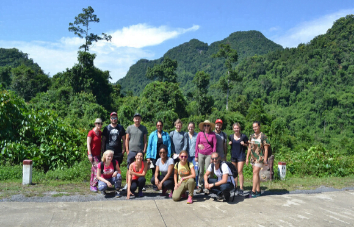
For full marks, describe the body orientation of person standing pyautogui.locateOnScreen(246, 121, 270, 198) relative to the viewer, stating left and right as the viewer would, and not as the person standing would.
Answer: facing the viewer and to the left of the viewer

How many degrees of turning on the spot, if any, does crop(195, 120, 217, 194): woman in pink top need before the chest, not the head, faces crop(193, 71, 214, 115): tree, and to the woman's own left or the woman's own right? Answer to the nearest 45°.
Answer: approximately 180°

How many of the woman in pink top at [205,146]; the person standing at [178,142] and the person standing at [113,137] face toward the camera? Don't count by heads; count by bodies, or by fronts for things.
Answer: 3

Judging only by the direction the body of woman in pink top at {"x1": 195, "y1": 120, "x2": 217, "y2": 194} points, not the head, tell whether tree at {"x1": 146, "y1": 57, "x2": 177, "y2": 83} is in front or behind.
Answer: behind

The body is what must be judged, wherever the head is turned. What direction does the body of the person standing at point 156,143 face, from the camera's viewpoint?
toward the camera

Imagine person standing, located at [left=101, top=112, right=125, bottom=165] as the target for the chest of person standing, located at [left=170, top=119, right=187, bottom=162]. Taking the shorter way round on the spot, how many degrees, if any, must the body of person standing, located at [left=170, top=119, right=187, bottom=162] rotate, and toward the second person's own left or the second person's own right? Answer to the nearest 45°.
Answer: approximately 90° to the second person's own right

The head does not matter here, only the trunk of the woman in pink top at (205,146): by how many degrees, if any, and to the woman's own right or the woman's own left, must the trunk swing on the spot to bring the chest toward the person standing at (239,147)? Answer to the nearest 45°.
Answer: approximately 90° to the woman's own left

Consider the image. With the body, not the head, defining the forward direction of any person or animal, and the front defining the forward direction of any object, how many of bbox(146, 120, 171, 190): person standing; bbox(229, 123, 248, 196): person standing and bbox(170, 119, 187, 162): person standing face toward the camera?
3

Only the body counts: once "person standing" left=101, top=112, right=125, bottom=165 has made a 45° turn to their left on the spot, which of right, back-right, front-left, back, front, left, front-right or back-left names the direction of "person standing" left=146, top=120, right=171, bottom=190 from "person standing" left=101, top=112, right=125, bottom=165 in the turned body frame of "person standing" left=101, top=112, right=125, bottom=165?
front-left

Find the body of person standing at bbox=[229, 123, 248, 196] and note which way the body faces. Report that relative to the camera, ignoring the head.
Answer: toward the camera

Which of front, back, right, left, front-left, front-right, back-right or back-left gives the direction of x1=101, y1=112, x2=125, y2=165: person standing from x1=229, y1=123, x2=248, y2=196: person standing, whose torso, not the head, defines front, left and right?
right

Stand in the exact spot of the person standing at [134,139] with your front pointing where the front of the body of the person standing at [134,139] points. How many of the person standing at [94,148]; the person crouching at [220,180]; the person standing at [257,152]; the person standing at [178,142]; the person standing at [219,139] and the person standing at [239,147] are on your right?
1

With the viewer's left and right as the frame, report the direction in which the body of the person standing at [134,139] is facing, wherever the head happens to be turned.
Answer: facing the viewer

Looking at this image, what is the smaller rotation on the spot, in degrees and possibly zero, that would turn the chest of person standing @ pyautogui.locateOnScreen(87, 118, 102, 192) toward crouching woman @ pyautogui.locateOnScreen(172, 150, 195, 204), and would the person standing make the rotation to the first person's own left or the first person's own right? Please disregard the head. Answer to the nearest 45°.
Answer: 0° — they already face them
